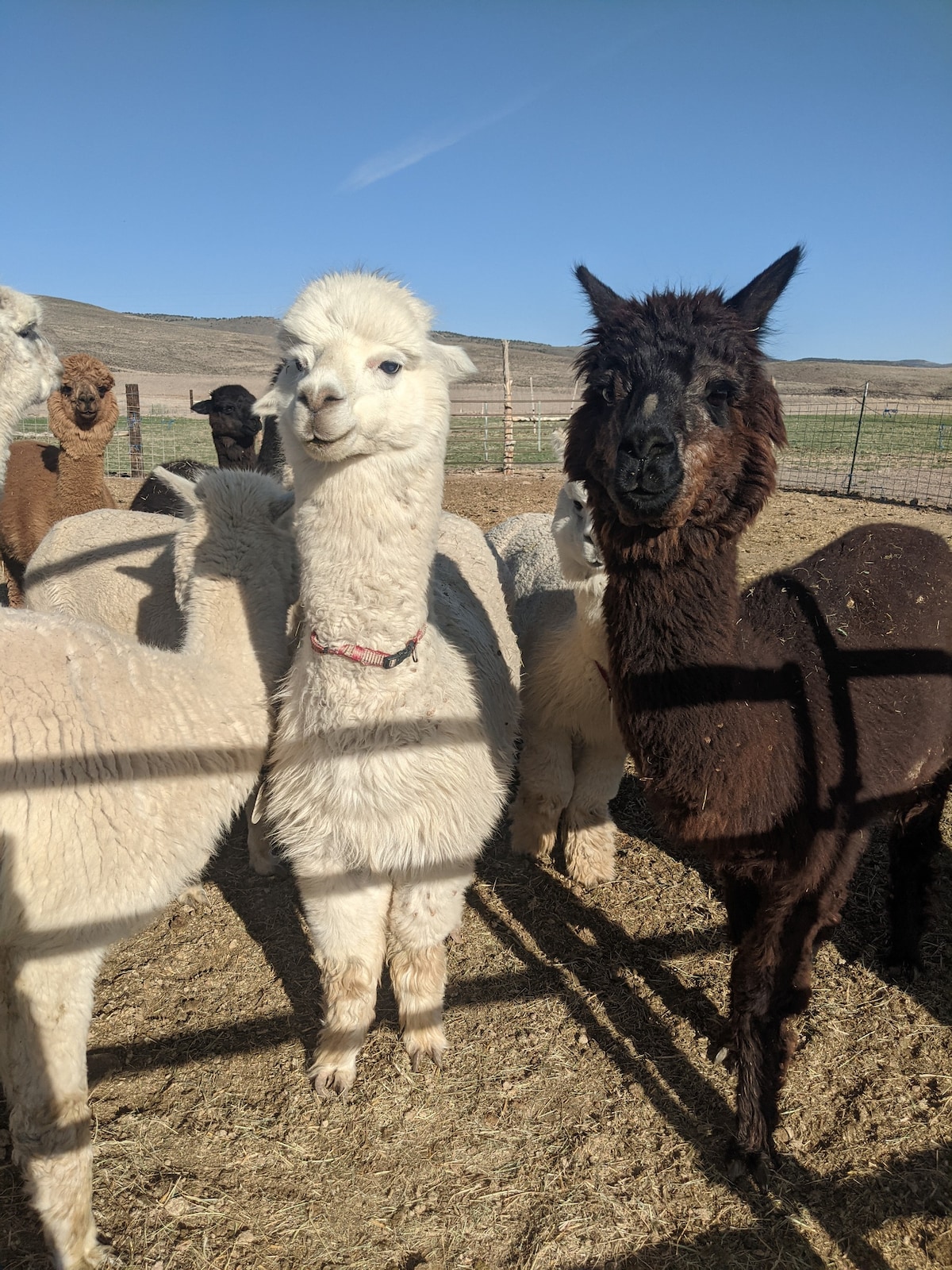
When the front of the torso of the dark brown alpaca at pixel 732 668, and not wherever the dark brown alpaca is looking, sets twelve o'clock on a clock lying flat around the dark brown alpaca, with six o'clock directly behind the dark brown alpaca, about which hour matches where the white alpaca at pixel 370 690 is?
The white alpaca is roughly at 1 o'clock from the dark brown alpaca.

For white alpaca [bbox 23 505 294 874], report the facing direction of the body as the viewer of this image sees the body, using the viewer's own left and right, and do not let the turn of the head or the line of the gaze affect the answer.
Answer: facing to the right of the viewer

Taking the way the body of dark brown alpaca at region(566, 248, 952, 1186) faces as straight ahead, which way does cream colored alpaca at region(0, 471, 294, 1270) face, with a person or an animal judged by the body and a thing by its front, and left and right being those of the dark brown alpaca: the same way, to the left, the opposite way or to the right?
the opposite way

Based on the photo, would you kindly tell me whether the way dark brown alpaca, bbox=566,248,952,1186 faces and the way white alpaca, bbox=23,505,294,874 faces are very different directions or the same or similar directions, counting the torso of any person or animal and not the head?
very different directions

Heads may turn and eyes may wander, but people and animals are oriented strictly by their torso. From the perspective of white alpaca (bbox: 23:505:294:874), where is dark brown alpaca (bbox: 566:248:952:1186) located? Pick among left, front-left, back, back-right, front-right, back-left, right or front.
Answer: front-right

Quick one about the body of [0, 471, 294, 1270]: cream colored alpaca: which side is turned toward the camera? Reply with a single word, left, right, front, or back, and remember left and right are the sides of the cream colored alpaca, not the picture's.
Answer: right

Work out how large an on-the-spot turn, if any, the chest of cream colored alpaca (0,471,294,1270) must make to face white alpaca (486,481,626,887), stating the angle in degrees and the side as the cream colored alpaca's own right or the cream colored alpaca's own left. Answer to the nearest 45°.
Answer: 0° — it already faces it

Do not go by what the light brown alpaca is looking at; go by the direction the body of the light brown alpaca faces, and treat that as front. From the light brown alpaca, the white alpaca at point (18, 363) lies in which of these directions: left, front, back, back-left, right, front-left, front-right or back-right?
front-right

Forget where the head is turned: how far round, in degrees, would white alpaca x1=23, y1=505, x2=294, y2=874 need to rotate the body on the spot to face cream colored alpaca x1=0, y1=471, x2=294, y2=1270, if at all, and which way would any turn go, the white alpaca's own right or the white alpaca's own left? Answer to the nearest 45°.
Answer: approximately 90° to the white alpaca's own right

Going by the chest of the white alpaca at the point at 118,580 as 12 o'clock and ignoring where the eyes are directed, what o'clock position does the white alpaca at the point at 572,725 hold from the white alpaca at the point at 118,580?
the white alpaca at the point at 572,725 is roughly at 1 o'clock from the white alpaca at the point at 118,580.
